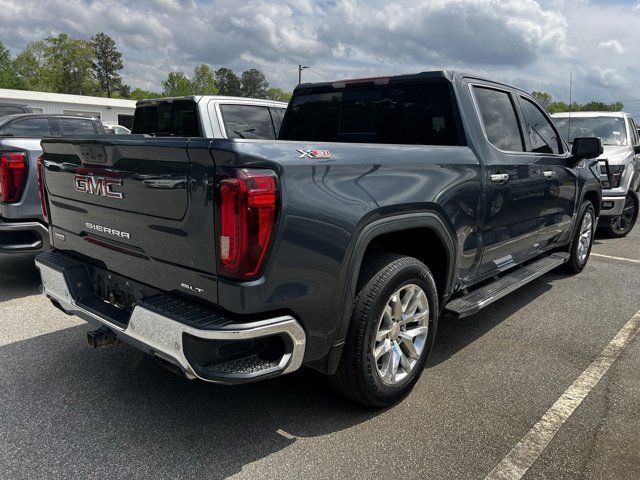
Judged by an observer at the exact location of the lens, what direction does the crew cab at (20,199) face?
facing away from the viewer and to the right of the viewer

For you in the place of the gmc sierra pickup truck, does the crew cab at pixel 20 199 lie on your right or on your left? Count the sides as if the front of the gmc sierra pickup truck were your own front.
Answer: on your left

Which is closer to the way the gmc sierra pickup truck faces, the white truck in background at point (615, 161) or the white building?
the white truck in background

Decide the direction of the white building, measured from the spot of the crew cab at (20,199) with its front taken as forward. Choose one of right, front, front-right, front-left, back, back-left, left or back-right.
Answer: front-left

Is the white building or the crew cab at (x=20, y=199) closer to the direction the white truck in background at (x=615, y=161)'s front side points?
the crew cab

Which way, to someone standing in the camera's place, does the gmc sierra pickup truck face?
facing away from the viewer and to the right of the viewer

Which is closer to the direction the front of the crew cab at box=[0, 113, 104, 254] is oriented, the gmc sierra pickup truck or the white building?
the white building

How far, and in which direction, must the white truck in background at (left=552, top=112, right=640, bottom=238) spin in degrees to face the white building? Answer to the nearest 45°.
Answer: approximately 90° to its right

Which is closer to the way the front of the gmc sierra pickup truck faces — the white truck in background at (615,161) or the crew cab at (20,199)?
the white truck in background

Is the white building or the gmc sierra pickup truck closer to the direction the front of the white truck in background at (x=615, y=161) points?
the gmc sierra pickup truck

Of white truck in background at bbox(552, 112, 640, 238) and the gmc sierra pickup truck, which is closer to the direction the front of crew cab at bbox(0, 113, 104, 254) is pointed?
the white truck in background

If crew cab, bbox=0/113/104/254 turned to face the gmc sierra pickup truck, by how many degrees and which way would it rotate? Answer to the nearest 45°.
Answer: approximately 90° to its right

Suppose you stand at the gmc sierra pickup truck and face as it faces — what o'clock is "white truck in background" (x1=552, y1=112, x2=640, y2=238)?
The white truck in background is roughly at 12 o'clock from the gmc sierra pickup truck.

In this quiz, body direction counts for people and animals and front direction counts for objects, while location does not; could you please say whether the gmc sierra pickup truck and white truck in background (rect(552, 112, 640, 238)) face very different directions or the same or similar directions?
very different directions

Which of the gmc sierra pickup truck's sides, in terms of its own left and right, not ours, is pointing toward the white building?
left
